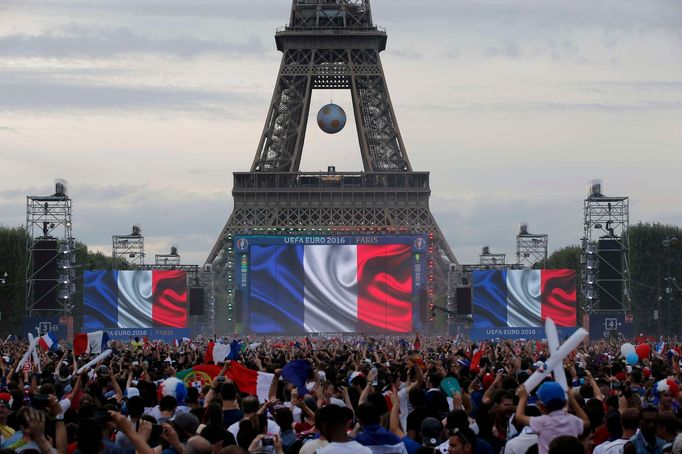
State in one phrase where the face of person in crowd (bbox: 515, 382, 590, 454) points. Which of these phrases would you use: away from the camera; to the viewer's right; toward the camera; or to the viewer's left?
away from the camera

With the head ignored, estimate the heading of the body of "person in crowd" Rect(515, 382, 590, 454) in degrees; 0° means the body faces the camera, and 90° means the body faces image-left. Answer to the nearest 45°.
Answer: approximately 180°

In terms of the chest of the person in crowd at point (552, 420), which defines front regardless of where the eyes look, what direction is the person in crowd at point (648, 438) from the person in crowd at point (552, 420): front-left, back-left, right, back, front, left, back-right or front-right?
front-right
